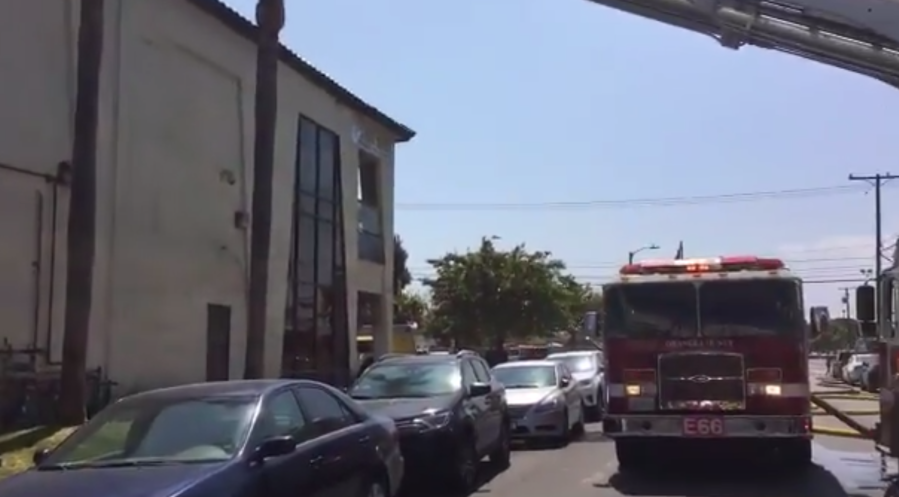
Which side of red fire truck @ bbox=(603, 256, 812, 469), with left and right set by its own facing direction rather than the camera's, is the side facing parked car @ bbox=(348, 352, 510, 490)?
right

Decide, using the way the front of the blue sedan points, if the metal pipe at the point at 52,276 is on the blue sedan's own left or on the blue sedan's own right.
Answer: on the blue sedan's own right

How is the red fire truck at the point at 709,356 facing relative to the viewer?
toward the camera

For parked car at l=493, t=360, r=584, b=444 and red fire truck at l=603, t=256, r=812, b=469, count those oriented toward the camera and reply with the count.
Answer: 2

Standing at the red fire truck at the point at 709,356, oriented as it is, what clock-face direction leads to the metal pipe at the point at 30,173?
The metal pipe is roughly at 3 o'clock from the red fire truck.

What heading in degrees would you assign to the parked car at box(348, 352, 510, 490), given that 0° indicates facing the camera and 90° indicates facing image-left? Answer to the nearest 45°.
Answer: approximately 45°

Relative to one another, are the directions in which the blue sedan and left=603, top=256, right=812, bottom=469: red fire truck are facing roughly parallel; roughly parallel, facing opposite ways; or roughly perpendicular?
roughly parallel

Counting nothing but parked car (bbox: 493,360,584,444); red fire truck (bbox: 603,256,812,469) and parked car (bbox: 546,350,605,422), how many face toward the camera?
3

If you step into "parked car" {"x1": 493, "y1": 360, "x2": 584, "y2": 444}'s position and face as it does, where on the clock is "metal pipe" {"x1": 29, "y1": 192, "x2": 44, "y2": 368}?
The metal pipe is roughly at 2 o'clock from the parked car.

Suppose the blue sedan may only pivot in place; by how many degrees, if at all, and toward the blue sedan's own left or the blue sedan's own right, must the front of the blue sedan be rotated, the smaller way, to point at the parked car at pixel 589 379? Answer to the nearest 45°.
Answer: approximately 180°

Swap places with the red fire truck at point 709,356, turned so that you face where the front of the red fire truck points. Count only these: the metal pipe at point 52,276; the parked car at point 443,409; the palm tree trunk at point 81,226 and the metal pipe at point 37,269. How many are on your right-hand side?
4

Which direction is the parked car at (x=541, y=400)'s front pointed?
toward the camera

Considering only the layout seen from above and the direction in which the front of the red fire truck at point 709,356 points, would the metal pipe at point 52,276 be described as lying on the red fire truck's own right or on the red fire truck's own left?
on the red fire truck's own right

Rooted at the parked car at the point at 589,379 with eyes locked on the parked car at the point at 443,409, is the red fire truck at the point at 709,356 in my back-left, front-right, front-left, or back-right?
front-left

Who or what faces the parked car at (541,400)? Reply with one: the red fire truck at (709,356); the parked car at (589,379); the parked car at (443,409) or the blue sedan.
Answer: the parked car at (589,379)

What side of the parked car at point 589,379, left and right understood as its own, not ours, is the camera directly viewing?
front
